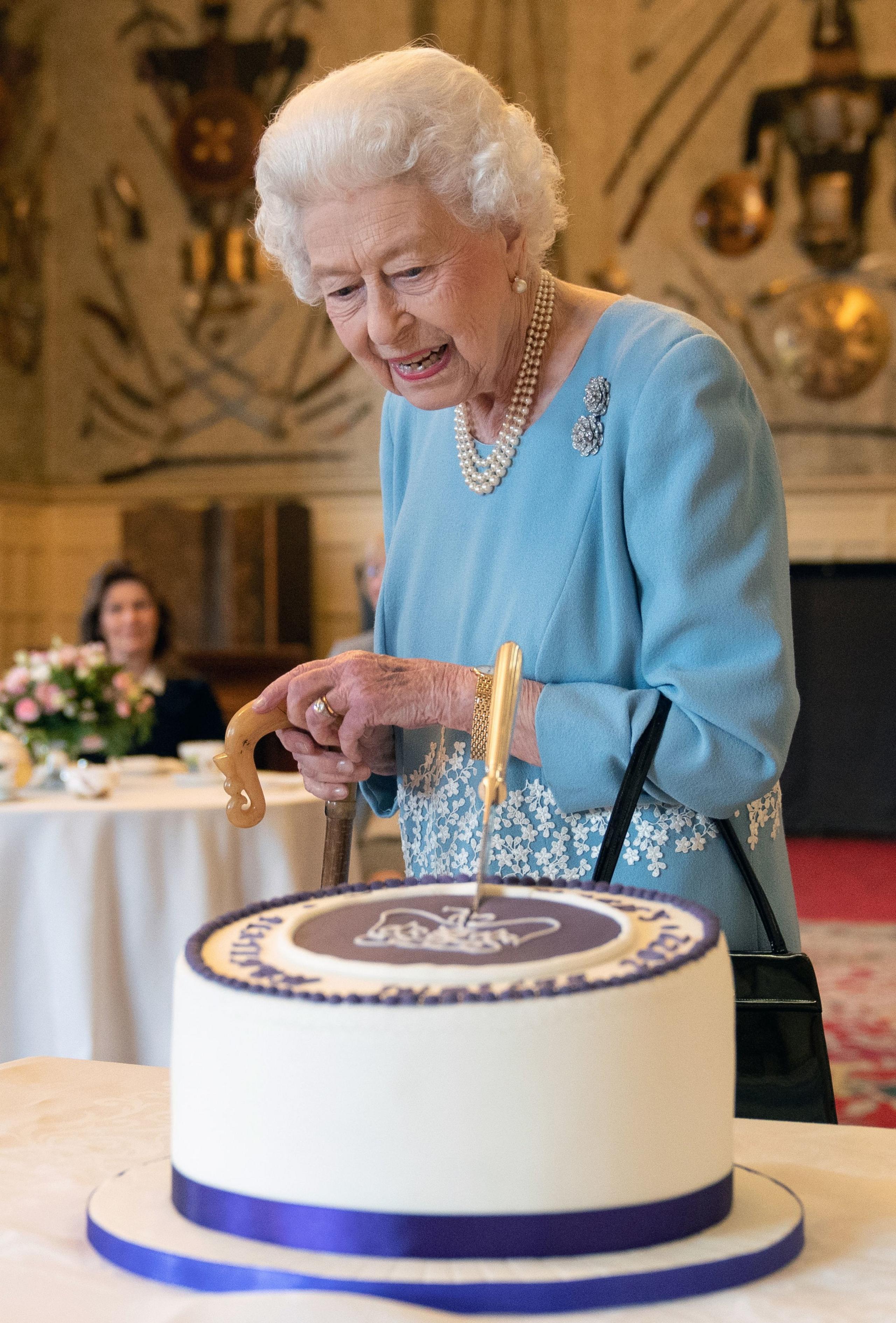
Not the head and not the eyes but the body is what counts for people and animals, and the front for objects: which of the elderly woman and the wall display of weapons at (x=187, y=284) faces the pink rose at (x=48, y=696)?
the wall display of weapons

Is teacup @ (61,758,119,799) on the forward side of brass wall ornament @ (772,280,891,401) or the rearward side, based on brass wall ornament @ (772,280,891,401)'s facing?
on the forward side

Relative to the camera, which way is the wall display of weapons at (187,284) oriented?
toward the camera

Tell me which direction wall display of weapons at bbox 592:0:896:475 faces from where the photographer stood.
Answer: facing the viewer

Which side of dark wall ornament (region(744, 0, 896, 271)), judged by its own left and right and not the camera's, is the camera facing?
front

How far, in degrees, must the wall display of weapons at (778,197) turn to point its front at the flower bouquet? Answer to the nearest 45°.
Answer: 0° — it already faces it

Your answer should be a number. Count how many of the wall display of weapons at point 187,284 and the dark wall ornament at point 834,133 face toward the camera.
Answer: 2

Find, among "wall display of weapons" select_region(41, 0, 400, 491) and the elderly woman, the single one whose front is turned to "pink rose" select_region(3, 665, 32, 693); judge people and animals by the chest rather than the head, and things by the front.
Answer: the wall display of weapons

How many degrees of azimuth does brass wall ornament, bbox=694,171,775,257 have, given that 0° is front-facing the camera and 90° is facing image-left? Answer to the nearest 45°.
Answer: approximately 0°

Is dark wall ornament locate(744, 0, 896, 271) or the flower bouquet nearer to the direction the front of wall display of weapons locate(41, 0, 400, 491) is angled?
the flower bouquet

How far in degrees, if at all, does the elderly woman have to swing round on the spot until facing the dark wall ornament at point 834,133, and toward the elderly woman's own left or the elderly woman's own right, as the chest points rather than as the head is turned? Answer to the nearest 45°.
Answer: approximately 135° to the elderly woman's own right

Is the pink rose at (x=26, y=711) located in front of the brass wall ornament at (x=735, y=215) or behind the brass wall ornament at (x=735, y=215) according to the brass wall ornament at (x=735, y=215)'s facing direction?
in front

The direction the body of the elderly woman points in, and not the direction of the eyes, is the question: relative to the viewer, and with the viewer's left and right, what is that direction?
facing the viewer and to the left of the viewer
